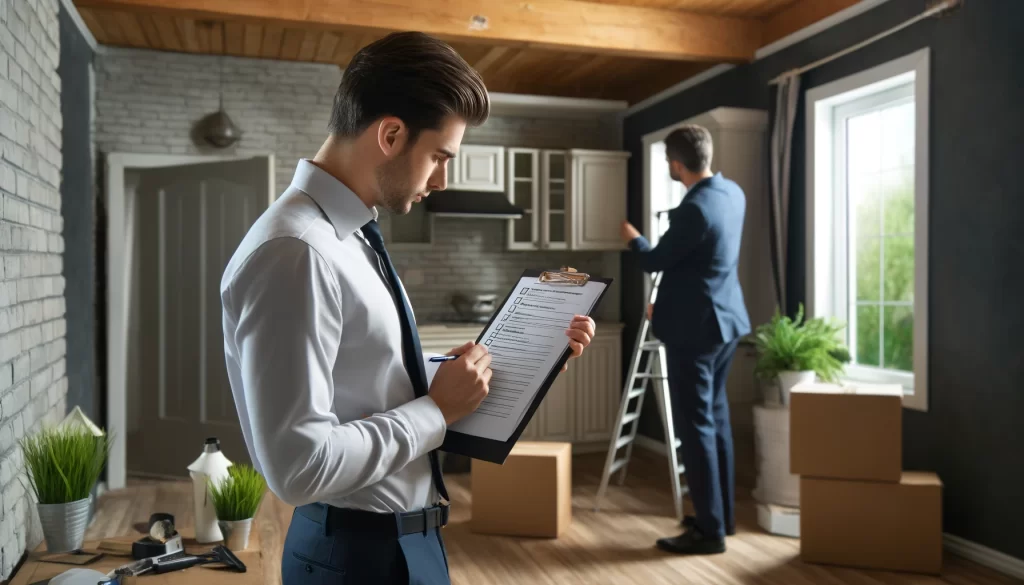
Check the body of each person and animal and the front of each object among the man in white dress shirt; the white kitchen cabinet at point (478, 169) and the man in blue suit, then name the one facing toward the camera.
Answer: the white kitchen cabinet

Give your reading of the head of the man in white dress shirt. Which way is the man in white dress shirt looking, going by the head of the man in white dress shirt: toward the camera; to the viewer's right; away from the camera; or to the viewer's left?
to the viewer's right

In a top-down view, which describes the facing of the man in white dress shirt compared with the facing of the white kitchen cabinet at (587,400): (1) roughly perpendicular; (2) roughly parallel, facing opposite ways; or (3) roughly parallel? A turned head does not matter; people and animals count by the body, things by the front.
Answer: roughly perpendicular

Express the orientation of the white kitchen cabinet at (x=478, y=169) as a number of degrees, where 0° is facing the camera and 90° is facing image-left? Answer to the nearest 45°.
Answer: approximately 0°

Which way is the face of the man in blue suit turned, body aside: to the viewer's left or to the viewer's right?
to the viewer's left

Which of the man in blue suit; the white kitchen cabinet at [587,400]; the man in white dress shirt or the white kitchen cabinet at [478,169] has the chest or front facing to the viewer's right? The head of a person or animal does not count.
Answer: the man in white dress shirt

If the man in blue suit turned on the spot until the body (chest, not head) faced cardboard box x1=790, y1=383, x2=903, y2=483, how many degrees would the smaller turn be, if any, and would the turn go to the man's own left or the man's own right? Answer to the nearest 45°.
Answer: approximately 135° to the man's own right

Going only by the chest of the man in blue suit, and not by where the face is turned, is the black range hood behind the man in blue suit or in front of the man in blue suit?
in front

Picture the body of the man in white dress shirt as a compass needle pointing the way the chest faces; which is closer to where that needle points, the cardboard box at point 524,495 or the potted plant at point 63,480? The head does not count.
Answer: the cardboard box

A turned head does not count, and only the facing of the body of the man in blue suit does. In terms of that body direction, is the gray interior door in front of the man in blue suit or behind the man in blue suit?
in front

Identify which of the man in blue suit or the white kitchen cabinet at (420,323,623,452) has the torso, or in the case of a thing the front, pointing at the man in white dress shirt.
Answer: the white kitchen cabinet

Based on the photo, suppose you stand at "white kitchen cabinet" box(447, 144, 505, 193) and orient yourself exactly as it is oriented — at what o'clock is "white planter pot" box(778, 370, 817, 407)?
The white planter pot is roughly at 11 o'clock from the white kitchen cabinet.

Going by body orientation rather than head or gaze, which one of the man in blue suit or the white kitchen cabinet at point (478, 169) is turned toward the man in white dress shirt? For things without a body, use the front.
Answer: the white kitchen cabinet

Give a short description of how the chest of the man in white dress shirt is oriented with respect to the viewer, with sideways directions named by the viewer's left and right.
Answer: facing to the right of the viewer

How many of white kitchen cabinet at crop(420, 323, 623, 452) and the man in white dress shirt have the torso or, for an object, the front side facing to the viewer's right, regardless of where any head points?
1
